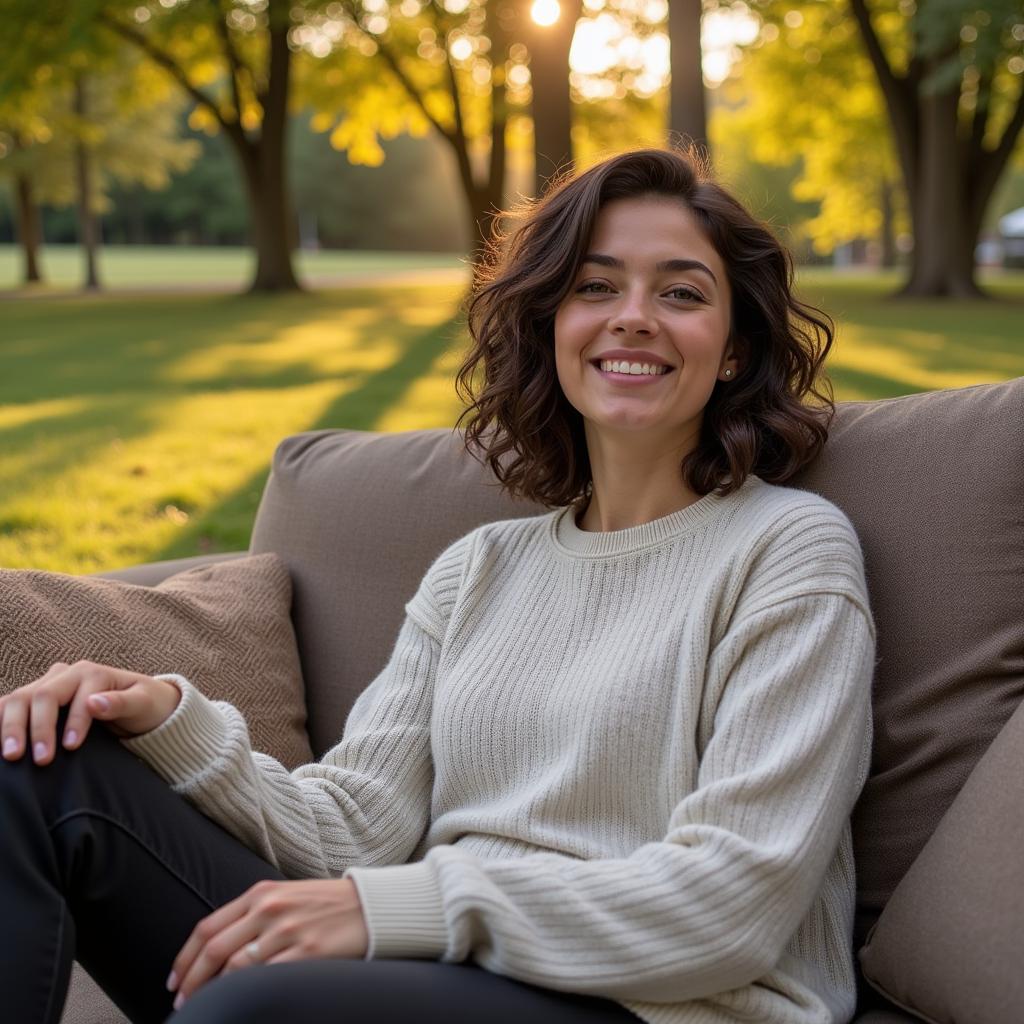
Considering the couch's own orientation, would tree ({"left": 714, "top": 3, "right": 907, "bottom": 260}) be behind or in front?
behind

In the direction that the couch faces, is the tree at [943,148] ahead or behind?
behind

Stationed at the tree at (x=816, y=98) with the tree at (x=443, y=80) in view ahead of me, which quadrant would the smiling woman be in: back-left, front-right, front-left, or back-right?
front-left

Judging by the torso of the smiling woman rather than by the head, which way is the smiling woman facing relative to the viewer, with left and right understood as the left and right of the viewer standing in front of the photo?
facing the viewer and to the left of the viewer

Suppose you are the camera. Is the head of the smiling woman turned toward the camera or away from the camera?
toward the camera

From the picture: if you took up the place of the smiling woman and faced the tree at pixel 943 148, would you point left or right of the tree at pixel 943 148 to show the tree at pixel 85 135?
left

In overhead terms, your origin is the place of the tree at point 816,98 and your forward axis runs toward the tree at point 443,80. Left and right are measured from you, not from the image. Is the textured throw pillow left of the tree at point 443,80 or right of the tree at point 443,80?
left

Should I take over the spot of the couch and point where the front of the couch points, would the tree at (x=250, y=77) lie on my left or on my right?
on my right

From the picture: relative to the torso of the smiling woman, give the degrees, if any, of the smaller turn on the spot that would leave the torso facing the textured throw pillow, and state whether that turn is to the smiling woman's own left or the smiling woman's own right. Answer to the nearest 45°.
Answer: approximately 90° to the smiling woman's own right

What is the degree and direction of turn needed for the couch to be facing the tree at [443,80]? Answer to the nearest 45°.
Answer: approximately 135° to its right

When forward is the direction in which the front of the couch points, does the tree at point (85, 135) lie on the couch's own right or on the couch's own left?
on the couch's own right
